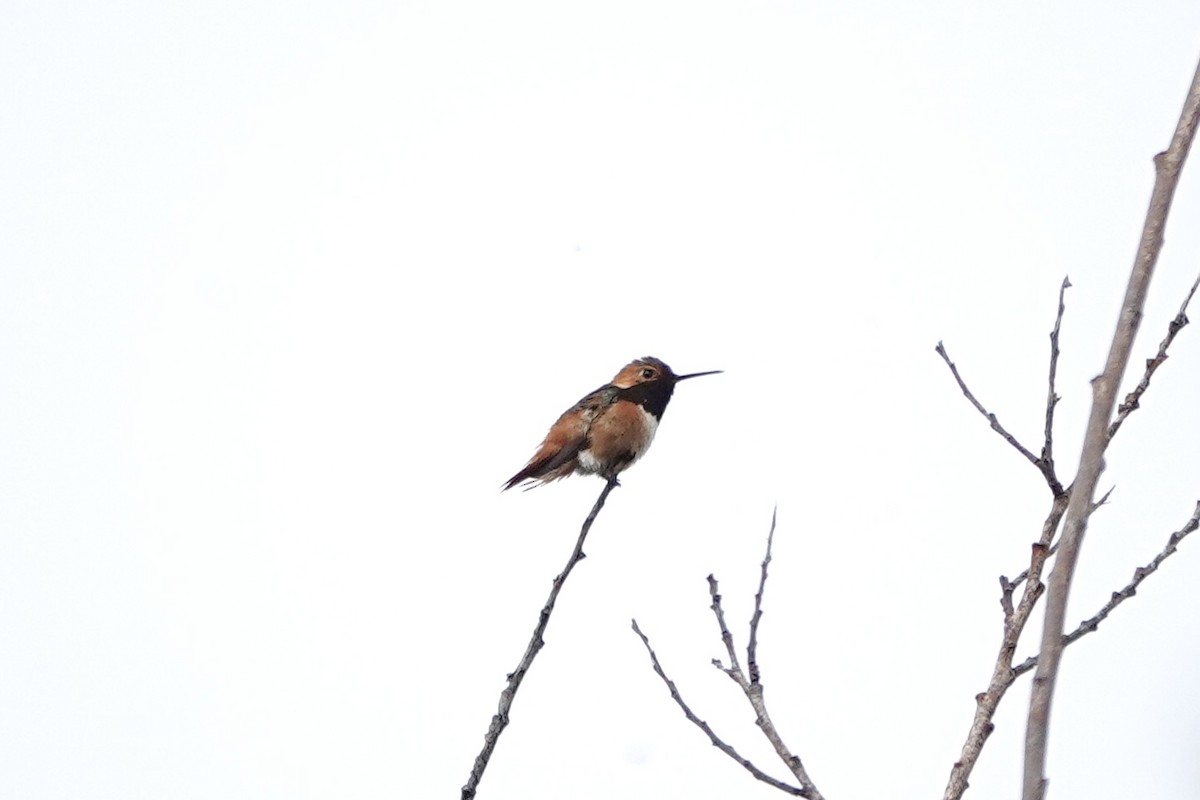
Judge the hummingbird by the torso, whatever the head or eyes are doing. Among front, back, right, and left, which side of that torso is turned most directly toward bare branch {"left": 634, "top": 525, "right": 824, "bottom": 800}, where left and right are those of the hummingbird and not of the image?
front

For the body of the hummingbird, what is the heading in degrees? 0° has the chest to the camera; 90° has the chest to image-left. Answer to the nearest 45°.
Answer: approximately 270°
